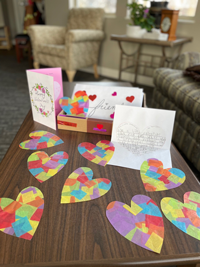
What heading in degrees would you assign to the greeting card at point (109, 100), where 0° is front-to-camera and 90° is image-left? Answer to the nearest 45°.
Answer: approximately 0°

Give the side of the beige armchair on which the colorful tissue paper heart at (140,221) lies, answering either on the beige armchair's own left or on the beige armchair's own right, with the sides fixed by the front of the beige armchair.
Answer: on the beige armchair's own left

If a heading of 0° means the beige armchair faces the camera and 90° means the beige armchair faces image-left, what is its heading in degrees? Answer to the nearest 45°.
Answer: approximately 45°

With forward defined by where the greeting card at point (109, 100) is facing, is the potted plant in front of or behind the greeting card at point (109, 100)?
behind

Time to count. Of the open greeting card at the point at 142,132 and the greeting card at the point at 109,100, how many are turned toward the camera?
2
